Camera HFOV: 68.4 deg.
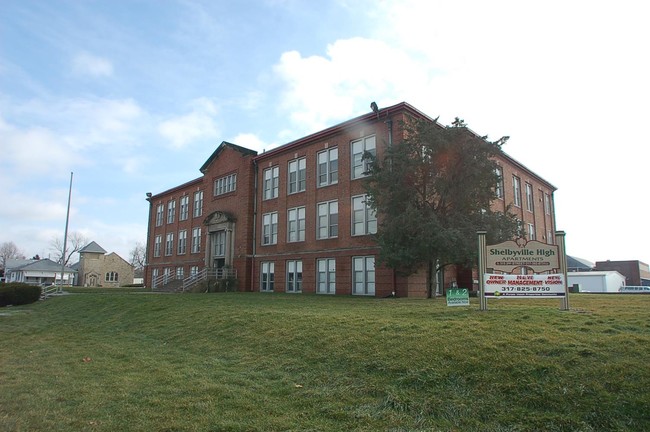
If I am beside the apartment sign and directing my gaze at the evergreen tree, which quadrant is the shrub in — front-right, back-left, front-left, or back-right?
front-left

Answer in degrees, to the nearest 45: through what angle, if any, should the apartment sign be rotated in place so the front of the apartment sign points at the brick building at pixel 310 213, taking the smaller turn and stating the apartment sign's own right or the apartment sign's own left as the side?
approximately 135° to the apartment sign's own right

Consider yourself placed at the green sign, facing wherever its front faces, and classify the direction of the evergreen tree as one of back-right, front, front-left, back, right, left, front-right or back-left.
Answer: back

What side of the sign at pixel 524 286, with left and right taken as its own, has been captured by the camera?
front

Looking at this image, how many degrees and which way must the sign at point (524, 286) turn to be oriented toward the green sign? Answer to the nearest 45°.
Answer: approximately 90° to its right

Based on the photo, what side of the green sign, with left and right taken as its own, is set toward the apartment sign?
left

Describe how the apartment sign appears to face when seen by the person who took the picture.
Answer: facing the viewer

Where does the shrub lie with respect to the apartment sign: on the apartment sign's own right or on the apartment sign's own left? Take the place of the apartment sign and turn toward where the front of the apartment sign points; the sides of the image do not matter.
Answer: on the apartment sign's own right

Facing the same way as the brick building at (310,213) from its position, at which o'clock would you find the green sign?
The green sign is roughly at 10 o'clock from the brick building.

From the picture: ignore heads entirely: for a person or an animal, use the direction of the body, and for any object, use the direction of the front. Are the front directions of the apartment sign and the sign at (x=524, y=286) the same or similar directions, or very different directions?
same or similar directions

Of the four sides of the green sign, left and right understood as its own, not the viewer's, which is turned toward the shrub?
right

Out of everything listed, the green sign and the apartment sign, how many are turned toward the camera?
2

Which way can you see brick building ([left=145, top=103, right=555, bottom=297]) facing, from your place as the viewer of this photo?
facing the viewer and to the left of the viewer

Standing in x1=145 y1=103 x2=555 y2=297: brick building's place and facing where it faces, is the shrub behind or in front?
in front

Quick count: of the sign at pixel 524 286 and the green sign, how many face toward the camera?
2
